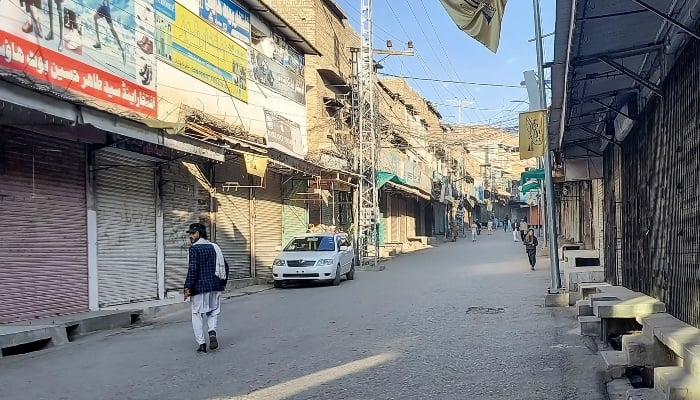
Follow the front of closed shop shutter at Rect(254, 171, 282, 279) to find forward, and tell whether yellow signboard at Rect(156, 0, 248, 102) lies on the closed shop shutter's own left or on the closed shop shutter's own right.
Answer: on the closed shop shutter's own right

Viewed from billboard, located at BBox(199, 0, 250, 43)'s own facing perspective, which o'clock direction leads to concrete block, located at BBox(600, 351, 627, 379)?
The concrete block is roughly at 1 o'clock from the billboard.

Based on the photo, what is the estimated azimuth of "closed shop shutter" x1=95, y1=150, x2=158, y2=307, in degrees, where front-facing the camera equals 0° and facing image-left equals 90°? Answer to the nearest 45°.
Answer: approximately 315°

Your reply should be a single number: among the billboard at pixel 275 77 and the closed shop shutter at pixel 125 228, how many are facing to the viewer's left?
0

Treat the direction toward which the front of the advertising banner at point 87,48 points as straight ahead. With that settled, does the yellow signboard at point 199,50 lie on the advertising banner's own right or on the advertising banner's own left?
on the advertising banner's own left

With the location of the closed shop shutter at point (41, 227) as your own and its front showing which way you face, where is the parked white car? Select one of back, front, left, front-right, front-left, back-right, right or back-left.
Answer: left

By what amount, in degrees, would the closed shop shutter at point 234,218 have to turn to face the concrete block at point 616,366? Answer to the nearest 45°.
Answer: approximately 45° to its right

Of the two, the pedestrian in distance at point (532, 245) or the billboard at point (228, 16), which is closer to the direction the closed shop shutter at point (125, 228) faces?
the pedestrian in distance

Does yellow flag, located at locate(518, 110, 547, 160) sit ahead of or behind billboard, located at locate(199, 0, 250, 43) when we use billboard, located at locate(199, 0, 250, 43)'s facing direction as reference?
ahead
